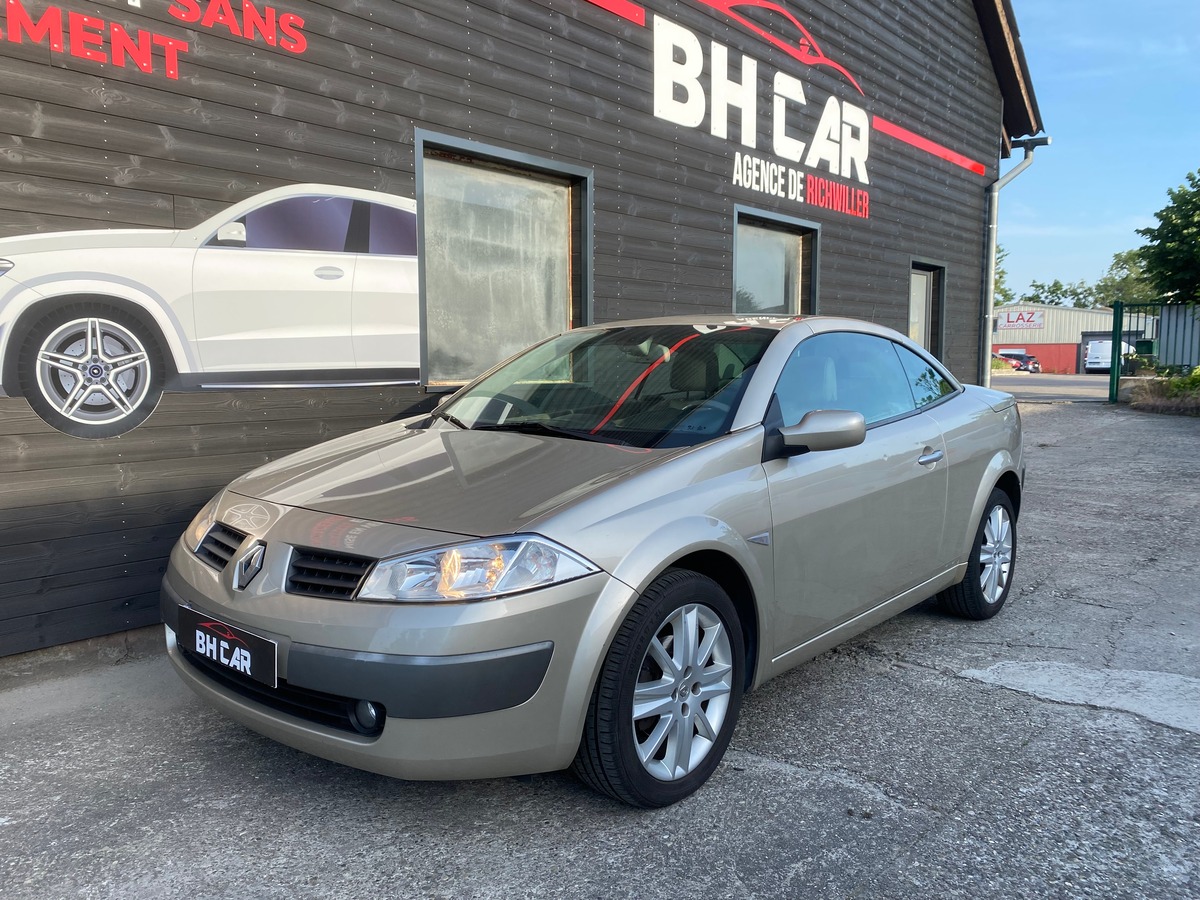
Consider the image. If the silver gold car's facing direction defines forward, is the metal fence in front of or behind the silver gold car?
behind

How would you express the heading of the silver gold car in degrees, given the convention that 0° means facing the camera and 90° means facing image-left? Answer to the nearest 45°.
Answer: approximately 45°

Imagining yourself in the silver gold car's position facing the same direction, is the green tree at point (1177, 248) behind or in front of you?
behind
